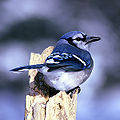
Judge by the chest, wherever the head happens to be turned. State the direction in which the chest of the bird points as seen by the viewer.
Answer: to the viewer's right
